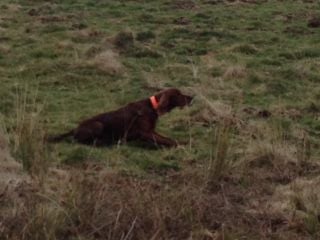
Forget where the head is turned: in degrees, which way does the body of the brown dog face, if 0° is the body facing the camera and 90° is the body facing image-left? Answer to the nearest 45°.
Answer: approximately 270°
